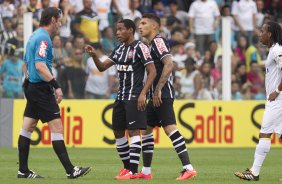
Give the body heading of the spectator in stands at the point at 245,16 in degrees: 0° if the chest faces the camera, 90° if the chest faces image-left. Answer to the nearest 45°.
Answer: approximately 0°

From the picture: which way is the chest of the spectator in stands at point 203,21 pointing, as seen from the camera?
toward the camera

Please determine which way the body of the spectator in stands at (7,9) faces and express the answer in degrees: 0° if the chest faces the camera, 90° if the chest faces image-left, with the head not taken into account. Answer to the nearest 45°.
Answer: approximately 0°

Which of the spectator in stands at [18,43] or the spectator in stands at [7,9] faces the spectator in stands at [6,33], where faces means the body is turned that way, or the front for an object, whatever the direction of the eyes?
the spectator in stands at [7,9]

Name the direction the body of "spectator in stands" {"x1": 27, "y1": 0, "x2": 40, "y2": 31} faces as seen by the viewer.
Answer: toward the camera

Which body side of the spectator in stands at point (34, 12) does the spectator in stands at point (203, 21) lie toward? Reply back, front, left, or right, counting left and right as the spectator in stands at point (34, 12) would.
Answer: left

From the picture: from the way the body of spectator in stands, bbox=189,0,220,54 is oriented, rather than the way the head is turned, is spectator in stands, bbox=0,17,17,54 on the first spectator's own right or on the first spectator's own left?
on the first spectator's own right

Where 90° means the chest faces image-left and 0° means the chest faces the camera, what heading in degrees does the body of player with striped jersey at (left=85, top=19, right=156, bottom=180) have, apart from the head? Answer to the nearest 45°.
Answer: approximately 45°

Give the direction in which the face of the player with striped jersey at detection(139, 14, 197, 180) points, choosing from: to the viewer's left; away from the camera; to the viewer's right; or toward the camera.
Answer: to the viewer's left

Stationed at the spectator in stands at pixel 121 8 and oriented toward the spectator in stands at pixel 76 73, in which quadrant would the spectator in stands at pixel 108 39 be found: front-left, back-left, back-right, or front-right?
front-left

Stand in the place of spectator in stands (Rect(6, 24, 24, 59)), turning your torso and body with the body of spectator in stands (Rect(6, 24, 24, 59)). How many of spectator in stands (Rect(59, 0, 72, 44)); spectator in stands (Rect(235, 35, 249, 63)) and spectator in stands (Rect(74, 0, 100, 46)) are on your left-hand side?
3

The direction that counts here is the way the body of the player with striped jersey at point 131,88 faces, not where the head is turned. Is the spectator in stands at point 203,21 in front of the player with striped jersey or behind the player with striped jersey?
behind

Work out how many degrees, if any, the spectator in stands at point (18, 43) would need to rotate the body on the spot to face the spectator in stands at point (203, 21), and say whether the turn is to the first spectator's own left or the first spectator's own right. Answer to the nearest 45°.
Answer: approximately 90° to the first spectator's own left

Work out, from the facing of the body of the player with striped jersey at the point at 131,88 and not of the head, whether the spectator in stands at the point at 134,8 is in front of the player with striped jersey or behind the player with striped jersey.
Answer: behind

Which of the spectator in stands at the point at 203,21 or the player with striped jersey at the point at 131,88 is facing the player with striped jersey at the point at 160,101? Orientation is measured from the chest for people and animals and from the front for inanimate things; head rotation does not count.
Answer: the spectator in stands
